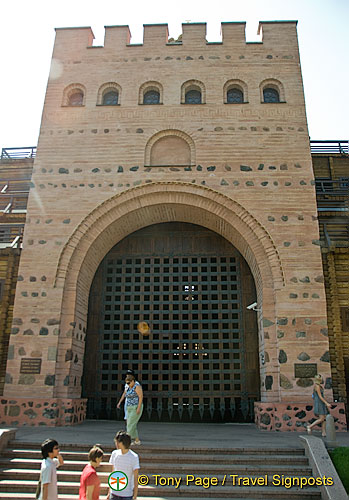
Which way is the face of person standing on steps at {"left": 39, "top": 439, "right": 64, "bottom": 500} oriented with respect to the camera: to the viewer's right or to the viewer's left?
to the viewer's right

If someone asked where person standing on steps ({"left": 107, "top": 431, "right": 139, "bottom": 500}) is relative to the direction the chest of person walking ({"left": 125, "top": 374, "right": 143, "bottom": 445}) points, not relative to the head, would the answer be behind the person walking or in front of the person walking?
in front

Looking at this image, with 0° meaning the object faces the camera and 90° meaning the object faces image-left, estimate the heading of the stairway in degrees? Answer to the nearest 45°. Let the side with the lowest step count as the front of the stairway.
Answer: approximately 0°
